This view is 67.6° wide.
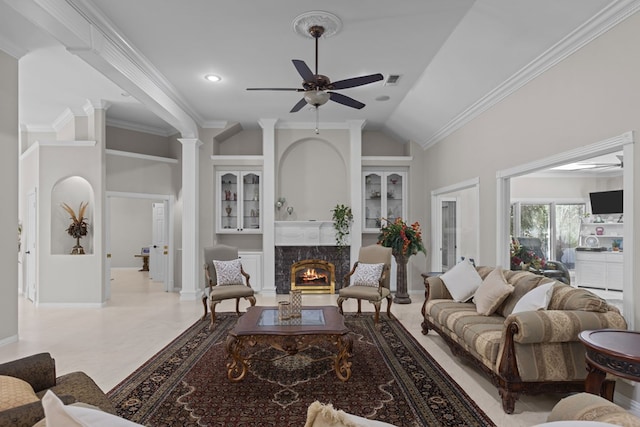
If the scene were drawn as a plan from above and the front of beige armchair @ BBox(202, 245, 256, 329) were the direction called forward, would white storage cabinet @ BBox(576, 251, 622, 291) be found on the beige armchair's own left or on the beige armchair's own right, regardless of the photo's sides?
on the beige armchair's own left

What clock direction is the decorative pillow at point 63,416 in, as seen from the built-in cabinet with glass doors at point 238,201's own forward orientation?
The decorative pillow is roughly at 12 o'clock from the built-in cabinet with glass doors.

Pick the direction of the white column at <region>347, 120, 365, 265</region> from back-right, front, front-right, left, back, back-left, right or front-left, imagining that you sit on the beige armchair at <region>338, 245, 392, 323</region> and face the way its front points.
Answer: back-right

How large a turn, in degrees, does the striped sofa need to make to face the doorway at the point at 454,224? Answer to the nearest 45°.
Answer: approximately 135° to its right

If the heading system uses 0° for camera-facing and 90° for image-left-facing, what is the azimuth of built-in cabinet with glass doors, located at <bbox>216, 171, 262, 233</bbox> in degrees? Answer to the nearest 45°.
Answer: approximately 0°

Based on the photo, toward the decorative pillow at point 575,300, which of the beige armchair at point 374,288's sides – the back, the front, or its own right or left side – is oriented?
left

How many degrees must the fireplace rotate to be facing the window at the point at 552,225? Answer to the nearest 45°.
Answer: approximately 90° to its left

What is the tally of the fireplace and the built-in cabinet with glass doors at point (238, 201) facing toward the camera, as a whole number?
2

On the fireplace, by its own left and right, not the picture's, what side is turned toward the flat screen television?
left
